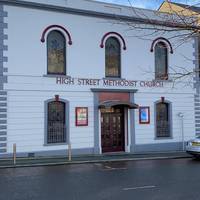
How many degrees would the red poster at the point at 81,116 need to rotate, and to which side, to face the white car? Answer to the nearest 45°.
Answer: approximately 90° to its left

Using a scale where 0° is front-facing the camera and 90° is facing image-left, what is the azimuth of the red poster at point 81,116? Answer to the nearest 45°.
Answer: approximately 0°
